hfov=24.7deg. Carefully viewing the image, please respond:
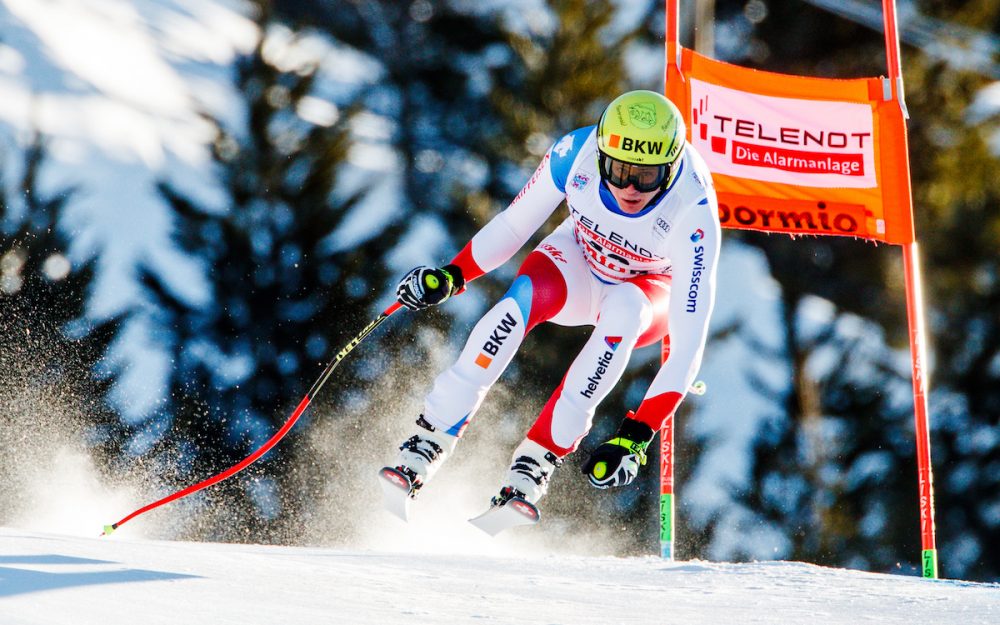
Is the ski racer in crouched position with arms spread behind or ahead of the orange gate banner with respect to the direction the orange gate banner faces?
ahead

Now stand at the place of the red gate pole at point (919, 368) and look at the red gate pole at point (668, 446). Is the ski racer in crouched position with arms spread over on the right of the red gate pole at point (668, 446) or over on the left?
left

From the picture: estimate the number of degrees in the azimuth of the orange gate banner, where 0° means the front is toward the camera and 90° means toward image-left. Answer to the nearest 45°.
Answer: approximately 0°
